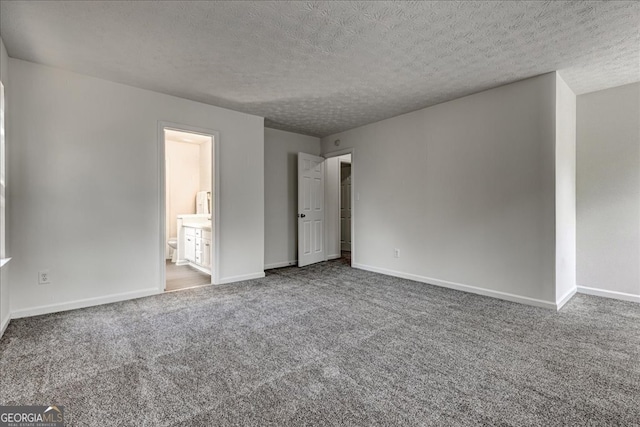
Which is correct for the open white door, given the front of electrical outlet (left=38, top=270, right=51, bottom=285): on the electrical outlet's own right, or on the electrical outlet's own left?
on the electrical outlet's own left

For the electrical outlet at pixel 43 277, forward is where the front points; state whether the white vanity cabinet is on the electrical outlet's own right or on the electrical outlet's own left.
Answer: on the electrical outlet's own left

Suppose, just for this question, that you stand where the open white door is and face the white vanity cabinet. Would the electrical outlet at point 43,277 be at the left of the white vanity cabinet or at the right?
left

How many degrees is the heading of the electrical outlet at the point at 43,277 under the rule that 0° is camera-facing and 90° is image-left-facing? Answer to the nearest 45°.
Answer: approximately 0°
